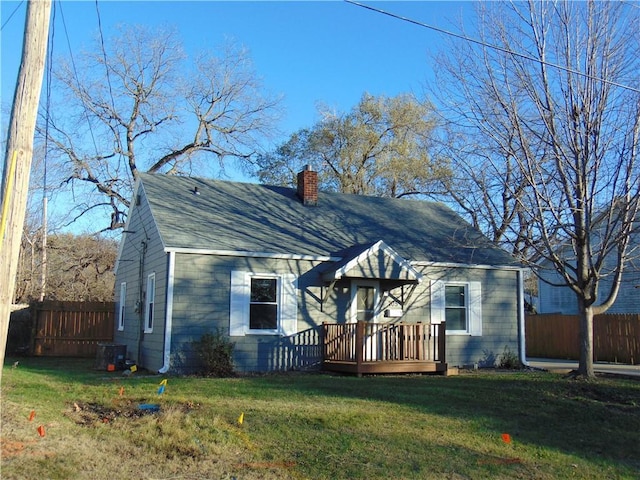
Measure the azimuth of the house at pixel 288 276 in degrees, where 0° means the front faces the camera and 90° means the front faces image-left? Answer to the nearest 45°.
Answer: approximately 315°

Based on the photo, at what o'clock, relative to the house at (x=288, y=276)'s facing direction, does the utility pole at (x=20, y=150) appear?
The utility pole is roughly at 2 o'clock from the house.

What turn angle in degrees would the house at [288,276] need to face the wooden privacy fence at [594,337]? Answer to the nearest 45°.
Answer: approximately 90° to its left

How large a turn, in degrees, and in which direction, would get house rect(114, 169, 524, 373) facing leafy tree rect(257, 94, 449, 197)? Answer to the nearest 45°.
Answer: approximately 135° to its left

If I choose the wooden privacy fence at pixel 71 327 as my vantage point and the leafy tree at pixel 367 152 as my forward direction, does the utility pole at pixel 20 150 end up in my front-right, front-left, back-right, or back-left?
back-right

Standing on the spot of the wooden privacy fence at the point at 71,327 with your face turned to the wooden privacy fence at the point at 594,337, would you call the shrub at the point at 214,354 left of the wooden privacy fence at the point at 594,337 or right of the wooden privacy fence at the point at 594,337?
right

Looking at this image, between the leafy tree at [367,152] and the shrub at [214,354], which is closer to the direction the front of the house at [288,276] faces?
the shrub
